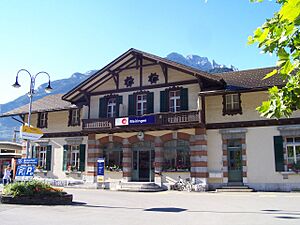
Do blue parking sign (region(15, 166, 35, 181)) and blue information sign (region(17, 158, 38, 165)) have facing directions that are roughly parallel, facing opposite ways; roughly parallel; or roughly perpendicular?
roughly parallel

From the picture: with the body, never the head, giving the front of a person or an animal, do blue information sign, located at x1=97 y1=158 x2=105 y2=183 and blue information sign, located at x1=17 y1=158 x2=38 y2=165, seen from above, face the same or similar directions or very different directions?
same or similar directions

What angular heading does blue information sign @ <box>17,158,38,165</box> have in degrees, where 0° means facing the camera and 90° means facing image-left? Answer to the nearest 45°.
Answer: approximately 0°

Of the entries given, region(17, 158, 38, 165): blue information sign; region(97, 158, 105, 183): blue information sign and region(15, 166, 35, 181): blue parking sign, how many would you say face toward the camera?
3

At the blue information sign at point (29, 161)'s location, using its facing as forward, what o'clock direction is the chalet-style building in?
The chalet-style building is roughly at 8 o'clock from the blue information sign.

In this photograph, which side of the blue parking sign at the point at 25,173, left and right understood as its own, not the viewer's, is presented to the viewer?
front

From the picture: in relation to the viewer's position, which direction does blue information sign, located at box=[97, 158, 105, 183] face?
facing the viewer

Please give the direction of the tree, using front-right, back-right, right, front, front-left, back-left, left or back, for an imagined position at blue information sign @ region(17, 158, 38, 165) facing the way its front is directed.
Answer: front

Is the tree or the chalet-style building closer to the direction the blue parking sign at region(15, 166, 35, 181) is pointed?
the tree
